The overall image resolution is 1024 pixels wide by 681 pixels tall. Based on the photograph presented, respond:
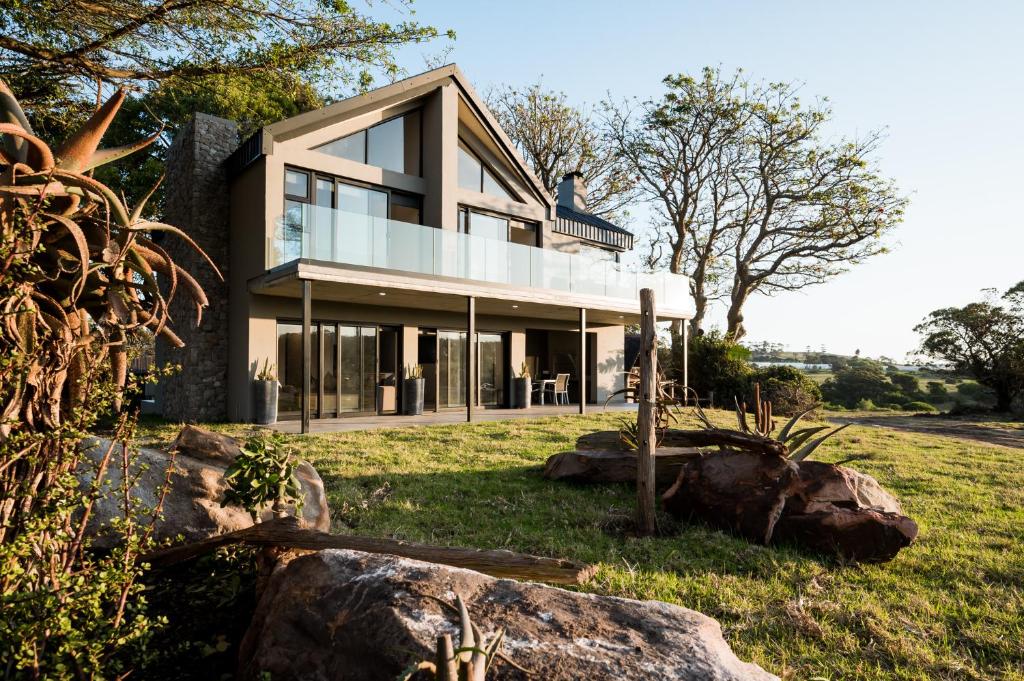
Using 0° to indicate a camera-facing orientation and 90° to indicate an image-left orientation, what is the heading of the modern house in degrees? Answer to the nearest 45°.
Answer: approximately 315°

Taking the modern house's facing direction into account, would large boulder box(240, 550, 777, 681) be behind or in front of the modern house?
in front

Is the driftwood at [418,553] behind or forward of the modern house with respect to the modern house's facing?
forward

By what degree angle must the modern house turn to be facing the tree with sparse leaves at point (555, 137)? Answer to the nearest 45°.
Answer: approximately 90° to its left

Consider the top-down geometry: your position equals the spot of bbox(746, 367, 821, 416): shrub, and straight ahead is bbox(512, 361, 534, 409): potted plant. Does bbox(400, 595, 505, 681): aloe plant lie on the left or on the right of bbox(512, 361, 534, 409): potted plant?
left

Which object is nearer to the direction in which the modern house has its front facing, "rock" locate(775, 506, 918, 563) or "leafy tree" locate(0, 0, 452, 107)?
the rock

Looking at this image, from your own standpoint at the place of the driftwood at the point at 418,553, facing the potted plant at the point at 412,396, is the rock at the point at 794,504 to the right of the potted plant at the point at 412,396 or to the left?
right

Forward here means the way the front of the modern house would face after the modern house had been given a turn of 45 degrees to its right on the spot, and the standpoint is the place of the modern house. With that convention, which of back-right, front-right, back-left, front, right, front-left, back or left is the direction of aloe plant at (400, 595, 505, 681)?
front
